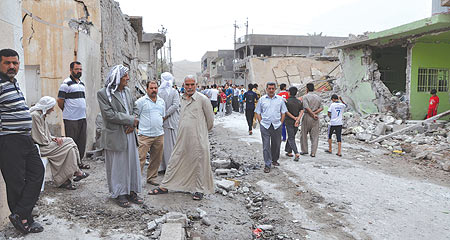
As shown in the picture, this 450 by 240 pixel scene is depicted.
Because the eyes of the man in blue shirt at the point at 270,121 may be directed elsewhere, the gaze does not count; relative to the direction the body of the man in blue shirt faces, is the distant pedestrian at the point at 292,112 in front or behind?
behind

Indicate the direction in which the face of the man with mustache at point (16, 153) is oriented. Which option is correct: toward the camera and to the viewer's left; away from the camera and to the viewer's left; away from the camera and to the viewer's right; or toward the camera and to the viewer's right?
toward the camera and to the viewer's right

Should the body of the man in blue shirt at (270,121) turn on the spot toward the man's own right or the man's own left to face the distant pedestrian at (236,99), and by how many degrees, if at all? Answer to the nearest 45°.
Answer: approximately 180°

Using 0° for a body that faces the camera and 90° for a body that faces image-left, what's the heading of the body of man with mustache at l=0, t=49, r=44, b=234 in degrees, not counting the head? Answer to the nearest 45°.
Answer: approximately 315°

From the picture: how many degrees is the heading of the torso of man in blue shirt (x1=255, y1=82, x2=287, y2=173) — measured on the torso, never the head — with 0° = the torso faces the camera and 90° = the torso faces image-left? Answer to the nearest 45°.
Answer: approximately 0°

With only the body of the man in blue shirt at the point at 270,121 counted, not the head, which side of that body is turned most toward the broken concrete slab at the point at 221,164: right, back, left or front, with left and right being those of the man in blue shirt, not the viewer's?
right

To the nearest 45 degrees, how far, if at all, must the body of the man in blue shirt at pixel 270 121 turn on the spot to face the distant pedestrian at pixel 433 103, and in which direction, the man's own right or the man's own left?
approximately 135° to the man's own left
